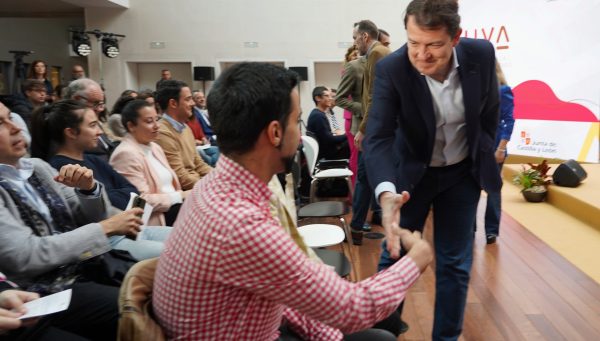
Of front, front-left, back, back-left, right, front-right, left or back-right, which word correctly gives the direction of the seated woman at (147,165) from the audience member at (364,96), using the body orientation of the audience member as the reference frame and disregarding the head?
front-left

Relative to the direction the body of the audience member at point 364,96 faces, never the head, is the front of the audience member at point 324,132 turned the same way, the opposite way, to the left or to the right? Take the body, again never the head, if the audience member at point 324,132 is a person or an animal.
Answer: the opposite way

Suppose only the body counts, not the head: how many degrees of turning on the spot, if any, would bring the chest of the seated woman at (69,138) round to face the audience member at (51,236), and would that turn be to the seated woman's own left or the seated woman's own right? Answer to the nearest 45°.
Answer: approximately 90° to the seated woman's own right

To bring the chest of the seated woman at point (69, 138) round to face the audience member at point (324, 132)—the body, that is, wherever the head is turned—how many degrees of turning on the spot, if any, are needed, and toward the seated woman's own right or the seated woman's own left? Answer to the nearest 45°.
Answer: approximately 45° to the seated woman's own left

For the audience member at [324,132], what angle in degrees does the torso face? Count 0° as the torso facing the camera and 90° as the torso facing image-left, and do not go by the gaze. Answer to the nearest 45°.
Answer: approximately 270°

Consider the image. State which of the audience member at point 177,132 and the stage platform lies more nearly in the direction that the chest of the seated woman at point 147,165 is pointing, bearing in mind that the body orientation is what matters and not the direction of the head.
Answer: the stage platform

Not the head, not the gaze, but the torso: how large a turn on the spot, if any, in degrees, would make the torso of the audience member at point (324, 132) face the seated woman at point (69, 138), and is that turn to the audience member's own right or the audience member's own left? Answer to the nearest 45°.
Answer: approximately 90° to the audience member's own right

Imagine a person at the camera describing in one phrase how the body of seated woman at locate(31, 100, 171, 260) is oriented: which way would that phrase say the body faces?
to the viewer's right

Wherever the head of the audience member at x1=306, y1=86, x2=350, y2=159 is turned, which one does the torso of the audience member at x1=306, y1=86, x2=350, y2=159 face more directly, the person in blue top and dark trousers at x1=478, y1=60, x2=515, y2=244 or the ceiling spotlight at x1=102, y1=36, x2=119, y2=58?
the person in blue top and dark trousers

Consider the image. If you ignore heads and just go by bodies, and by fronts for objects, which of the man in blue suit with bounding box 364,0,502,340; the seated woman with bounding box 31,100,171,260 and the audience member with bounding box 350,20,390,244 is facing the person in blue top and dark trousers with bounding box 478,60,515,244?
the seated woman

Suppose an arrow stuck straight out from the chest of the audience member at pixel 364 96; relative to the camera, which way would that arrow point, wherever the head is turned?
to the viewer's left

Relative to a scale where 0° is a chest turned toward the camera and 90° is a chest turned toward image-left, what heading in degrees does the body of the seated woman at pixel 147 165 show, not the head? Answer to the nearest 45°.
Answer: approximately 315°

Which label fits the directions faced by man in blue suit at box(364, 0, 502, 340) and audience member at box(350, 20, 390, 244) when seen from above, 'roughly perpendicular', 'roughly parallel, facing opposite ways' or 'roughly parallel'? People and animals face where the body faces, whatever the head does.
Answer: roughly perpendicular

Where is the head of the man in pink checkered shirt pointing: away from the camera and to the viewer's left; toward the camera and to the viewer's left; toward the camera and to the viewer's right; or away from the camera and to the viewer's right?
away from the camera and to the viewer's right
